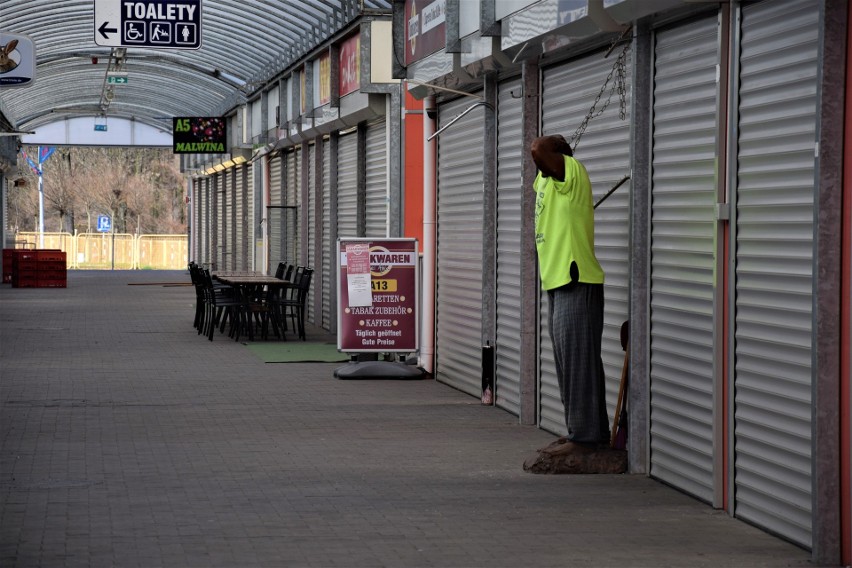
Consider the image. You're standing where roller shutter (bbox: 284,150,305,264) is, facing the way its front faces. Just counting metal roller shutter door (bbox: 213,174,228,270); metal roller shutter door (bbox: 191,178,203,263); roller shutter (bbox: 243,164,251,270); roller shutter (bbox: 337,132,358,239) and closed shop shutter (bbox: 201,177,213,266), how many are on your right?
4

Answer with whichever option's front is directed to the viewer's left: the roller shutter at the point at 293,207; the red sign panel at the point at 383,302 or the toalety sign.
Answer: the roller shutter

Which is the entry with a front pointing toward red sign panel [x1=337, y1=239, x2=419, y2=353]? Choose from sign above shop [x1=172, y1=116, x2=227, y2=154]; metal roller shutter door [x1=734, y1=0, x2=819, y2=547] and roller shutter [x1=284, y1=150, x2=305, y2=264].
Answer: the sign above shop

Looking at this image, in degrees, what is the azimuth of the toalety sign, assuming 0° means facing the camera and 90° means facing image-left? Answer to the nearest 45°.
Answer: approximately 0°

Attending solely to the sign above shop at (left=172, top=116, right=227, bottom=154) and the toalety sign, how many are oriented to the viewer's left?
0

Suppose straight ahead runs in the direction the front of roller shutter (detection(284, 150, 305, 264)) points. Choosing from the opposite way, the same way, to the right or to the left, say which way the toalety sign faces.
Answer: to the left

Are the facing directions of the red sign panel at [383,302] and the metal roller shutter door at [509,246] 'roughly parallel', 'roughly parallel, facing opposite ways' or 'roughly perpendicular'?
roughly perpendicular

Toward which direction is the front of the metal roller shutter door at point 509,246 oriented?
to the viewer's left

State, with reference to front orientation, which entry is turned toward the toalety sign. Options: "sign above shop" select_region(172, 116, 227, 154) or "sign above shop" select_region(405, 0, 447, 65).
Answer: "sign above shop" select_region(172, 116, 227, 154)

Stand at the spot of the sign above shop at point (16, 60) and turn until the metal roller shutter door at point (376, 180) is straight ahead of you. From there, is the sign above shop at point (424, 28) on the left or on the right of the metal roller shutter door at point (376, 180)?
right

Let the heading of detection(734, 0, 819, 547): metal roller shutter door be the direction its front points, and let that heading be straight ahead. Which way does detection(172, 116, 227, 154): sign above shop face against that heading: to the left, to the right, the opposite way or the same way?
to the left

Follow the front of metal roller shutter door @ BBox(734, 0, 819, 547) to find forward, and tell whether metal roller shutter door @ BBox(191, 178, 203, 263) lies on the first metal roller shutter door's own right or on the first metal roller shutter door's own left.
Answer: on the first metal roller shutter door's own right

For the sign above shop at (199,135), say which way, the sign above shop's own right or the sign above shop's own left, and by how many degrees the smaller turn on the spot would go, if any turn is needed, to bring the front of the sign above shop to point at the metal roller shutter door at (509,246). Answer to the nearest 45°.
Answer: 0° — it already faces it

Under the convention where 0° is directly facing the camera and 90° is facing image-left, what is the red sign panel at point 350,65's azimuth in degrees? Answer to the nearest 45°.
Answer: approximately 45°
